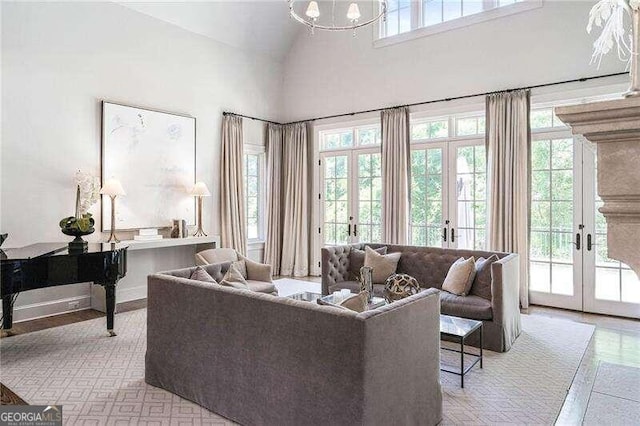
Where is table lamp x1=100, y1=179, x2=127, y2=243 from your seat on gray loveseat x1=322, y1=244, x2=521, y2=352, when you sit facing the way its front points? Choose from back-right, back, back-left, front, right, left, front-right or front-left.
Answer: front-right

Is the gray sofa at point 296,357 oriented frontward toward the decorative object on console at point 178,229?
no

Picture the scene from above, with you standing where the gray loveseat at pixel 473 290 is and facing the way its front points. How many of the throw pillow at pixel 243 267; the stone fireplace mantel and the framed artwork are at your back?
0

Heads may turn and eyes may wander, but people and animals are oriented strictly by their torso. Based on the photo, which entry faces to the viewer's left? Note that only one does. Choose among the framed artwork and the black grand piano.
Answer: the black grand piano

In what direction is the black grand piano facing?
to the viewer's left

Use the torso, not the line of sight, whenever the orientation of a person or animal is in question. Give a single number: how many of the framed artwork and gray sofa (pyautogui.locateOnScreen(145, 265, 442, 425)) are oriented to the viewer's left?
0

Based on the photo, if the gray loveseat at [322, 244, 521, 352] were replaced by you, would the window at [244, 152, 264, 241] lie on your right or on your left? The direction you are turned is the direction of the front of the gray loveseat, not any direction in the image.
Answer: on your right

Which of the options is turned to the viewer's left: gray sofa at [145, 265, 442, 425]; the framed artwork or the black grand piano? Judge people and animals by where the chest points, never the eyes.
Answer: the black grand piano

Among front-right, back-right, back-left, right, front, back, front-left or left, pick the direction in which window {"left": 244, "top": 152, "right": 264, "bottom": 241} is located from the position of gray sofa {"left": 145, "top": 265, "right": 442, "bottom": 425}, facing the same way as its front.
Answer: front-left

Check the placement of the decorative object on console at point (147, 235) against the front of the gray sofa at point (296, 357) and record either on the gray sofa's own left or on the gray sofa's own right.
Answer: on the gray sofa's own left

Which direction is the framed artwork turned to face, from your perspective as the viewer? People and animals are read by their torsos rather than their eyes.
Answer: facing the viewer and to the right of the viewer

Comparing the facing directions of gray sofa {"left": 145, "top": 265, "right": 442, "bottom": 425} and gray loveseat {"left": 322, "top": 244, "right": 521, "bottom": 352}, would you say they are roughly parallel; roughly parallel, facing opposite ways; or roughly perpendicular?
roughly parallel, facing opposite ways

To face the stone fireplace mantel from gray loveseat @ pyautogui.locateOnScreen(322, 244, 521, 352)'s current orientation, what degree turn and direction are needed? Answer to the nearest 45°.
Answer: approximately 45° to its left

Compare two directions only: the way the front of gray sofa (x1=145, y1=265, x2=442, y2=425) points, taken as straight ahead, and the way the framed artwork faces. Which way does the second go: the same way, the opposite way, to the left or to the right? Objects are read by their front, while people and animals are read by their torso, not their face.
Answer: to the right

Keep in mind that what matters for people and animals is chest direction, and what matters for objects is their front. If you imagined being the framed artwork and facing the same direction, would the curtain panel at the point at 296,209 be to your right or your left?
on your left

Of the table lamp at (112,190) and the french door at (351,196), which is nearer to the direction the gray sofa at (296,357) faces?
the french door

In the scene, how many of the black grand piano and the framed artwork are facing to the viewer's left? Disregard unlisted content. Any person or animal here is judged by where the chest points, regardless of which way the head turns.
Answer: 1

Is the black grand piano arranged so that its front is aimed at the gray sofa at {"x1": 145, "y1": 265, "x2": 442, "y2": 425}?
no
